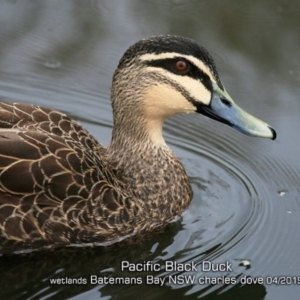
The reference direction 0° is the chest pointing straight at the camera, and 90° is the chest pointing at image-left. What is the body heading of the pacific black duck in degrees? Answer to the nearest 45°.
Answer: approximately 270°
